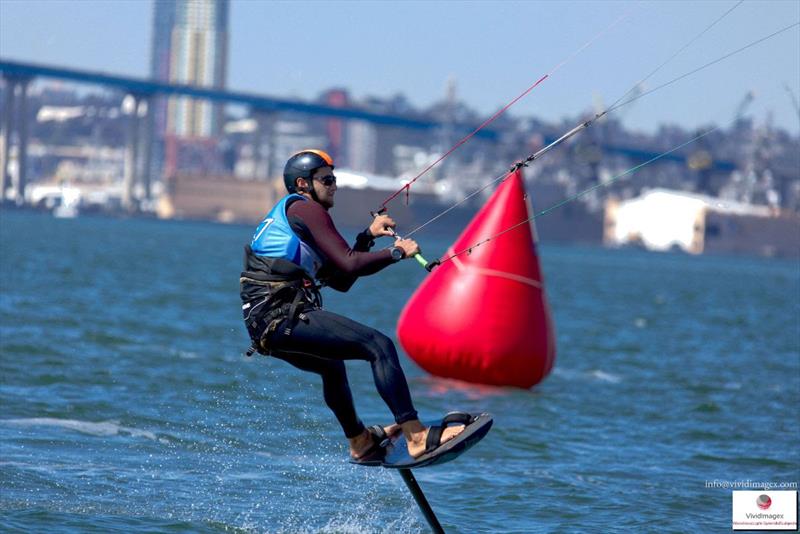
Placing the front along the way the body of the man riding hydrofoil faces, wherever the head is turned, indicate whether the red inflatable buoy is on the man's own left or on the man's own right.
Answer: on the man's own left

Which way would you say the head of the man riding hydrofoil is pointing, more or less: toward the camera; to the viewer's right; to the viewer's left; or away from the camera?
to the viewer's right

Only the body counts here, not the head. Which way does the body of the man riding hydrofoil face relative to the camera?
to the viewer's right
